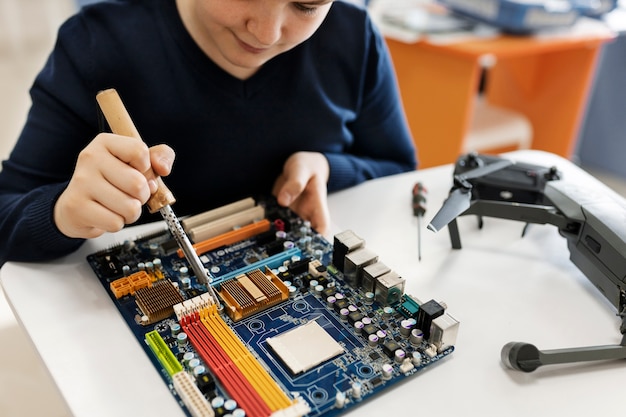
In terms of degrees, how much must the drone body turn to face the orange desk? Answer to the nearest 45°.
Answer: approximately 45° to its right

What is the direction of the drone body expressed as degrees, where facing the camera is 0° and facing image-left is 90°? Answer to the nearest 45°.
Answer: approximately 135°
